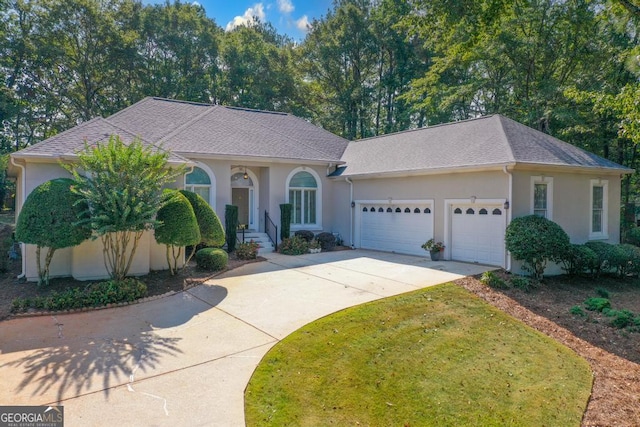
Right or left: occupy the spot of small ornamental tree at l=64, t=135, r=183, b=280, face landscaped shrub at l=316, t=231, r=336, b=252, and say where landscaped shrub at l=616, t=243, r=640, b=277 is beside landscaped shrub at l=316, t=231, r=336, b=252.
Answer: right

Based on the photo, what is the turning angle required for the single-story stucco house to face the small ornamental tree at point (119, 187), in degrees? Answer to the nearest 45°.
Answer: approximately 90° to its right

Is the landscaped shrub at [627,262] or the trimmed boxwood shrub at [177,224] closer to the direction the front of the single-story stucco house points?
the landscaped shrub

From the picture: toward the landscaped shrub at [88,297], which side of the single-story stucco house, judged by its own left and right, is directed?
right

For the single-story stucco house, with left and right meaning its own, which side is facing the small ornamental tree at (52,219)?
right

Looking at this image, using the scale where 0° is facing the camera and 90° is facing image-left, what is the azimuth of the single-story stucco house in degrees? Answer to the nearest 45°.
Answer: approximately 315°

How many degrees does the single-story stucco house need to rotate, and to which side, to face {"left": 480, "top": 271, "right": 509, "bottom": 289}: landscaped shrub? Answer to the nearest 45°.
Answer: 0° — it already faces it

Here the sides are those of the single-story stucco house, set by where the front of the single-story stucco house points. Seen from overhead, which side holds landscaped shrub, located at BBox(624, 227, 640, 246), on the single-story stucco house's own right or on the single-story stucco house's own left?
on the single-story stucco house's own left

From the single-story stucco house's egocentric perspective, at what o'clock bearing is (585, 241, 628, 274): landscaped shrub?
The landscaped shrub is roughly at 11 o'clock from the single-story stucco house.

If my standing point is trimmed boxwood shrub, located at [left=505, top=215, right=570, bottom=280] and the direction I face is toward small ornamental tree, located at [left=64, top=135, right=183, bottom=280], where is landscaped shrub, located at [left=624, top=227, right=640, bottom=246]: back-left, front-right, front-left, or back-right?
back-right

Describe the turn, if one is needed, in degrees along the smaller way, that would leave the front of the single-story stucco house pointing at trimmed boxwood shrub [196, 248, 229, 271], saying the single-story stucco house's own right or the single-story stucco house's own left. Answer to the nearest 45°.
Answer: approximately 90° to the single-story stucco house's own right
